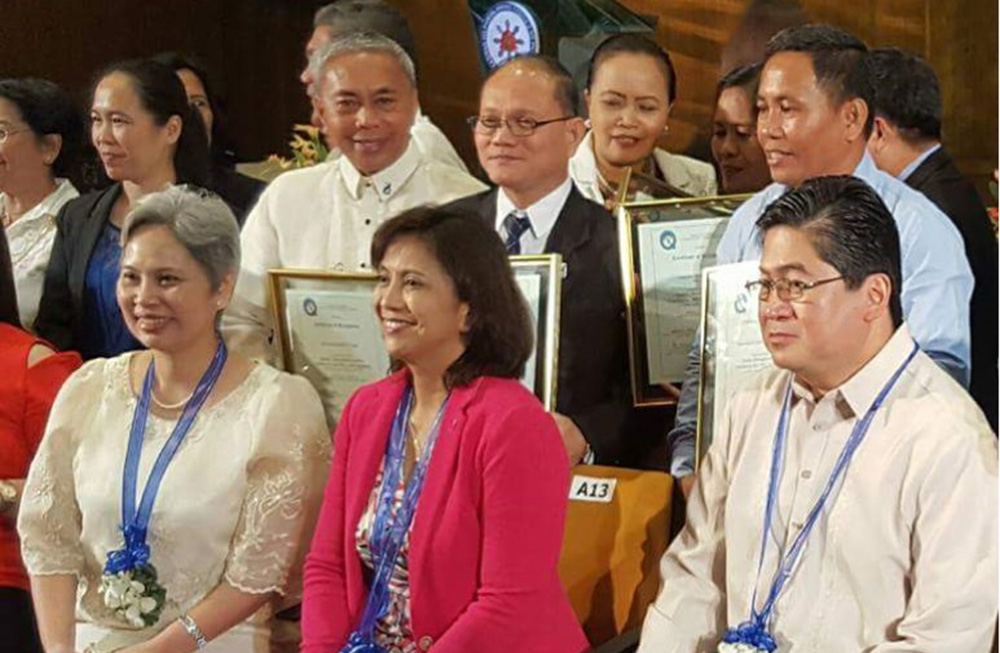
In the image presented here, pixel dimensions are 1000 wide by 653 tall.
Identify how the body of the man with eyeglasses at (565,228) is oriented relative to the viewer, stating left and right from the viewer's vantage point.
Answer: facing the viewer and to the left of the viewer

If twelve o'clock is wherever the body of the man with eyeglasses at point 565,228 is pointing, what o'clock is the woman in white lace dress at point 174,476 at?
The woman in white lace dress is roughly at 1 o'clock from the man with eyeglasses.

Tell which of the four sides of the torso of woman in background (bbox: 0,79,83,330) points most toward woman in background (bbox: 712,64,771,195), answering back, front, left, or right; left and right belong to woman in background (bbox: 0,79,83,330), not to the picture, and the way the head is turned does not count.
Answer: left

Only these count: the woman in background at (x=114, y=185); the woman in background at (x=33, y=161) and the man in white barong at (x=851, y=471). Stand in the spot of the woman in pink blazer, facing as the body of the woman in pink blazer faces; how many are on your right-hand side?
2

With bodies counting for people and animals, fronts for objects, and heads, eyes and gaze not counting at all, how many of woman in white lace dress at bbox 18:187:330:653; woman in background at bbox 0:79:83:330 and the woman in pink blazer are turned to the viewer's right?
0

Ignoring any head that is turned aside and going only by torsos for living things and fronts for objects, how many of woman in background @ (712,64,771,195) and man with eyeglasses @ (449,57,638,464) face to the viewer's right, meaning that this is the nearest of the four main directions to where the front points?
0

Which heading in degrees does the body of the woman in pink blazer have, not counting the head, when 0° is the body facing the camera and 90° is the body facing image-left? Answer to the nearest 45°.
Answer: approximately 45°

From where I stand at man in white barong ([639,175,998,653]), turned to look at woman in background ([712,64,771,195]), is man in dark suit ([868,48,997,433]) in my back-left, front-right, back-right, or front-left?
front-right

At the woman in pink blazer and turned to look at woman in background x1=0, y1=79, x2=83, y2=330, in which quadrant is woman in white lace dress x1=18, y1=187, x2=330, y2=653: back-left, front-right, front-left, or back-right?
front-left

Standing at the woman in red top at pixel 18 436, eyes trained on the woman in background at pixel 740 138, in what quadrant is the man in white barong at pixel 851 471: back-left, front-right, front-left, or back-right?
front-right
